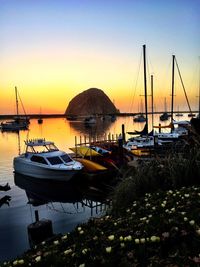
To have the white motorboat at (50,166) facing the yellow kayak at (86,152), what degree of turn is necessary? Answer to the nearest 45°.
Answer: approximately 90° to its left

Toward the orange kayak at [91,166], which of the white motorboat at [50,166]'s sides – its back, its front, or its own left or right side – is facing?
front

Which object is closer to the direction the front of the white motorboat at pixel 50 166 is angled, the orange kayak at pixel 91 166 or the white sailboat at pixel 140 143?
the orange kayak

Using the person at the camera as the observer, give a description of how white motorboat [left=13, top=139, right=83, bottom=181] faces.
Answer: facing the viewer and to the right of the viewer

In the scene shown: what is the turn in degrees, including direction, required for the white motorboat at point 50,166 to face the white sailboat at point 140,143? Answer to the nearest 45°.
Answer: approximately 90° to its left
